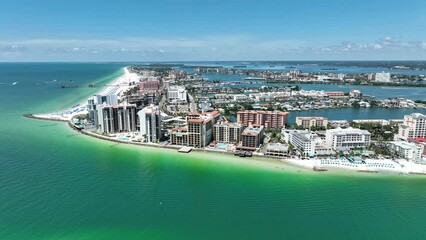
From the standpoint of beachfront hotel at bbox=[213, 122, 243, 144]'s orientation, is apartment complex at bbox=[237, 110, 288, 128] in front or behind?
behind

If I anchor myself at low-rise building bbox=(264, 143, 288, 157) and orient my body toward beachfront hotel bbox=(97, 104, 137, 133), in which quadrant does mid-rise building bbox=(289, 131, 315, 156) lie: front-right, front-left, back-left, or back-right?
back-right

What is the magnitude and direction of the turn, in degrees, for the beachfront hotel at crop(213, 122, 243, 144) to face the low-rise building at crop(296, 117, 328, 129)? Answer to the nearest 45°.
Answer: approximately 135° to its left

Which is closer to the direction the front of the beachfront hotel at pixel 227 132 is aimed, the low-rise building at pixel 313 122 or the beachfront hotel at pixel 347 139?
the beachfront hotel

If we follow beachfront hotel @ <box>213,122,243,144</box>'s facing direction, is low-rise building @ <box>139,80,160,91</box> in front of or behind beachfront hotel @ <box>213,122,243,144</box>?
behind

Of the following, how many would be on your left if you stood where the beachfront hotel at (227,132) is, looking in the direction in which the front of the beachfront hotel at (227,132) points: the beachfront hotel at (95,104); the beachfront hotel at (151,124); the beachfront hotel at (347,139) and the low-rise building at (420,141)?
2

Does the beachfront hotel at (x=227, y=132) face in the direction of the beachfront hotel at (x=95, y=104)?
no

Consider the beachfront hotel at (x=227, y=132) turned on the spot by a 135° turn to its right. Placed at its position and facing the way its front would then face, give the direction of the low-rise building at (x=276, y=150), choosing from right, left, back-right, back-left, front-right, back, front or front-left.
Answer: back

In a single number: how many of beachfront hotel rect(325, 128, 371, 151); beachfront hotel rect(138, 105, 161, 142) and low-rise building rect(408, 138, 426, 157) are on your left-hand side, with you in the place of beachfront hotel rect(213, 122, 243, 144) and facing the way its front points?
2

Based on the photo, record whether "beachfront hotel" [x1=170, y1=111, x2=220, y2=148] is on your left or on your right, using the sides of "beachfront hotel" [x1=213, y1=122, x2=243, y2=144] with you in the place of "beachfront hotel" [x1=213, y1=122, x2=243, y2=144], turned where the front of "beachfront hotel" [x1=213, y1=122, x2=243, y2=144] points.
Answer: on your right

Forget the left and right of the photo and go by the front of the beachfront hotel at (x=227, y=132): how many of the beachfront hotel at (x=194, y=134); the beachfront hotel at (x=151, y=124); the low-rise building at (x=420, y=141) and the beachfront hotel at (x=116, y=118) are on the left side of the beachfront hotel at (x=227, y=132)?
1

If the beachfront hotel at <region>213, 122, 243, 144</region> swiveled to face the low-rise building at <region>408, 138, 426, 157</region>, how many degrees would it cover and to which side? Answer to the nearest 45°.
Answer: approximately 90° to its left

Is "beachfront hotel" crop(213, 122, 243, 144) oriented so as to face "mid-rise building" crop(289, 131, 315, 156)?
no

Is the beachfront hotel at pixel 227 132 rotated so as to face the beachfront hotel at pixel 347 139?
no

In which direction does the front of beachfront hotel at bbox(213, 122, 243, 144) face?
toward the camera

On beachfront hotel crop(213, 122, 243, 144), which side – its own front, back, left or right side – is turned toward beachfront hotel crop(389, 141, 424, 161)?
left

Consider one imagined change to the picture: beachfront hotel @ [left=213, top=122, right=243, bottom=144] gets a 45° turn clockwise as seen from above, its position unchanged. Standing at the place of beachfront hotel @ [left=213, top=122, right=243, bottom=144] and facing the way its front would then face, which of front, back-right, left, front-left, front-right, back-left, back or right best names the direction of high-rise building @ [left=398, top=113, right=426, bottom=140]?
back-left
